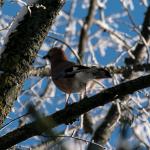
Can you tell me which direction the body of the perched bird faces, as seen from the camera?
to the viewer's left
